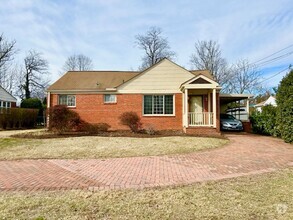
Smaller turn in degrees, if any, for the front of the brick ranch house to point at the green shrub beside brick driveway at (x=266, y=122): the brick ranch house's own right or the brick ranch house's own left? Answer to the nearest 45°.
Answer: approximately 90° to the brick ranch house's own left

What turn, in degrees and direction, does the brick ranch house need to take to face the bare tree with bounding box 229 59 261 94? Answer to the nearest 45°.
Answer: approximately 135° to its left

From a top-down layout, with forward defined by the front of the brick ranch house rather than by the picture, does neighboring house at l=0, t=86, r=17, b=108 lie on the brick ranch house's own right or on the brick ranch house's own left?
on the brick ranch house's own right

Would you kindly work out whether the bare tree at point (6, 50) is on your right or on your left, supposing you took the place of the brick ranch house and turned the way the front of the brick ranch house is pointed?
on your right

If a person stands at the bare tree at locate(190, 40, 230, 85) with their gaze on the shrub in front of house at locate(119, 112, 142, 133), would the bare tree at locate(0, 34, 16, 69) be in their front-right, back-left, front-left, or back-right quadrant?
front-right

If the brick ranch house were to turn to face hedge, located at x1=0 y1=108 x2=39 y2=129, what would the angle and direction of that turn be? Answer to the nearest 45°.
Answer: approximately 90° to its right

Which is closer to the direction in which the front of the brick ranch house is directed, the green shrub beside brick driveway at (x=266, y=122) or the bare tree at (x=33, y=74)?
the green shrub beside brick driveway

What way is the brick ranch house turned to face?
toward the camera

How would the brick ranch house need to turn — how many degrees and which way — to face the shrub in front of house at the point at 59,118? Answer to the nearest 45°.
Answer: approximately 90° to its right

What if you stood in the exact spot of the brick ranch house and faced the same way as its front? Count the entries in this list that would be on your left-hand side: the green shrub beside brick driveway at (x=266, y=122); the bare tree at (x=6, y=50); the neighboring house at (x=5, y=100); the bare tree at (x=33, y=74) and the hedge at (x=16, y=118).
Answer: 1
